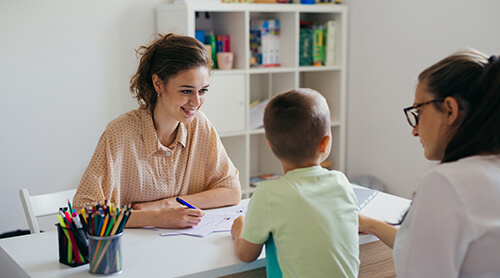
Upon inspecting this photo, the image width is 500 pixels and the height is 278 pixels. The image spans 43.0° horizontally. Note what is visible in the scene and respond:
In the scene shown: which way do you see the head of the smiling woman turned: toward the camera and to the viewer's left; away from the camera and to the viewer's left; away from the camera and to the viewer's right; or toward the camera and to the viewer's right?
toward the camera and to the viewer's right

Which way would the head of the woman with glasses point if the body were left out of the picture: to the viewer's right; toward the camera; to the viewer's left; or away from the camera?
to the viewer's left

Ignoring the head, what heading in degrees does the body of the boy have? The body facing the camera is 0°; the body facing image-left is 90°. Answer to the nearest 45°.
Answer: approximately 180°

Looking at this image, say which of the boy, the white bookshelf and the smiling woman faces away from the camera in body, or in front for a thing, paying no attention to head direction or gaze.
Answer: the boy

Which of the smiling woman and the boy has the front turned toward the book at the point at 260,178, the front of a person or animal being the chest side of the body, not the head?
the boy

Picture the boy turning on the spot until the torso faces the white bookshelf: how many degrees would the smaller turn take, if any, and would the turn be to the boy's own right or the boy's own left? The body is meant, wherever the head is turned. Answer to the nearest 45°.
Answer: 0° — they already face it

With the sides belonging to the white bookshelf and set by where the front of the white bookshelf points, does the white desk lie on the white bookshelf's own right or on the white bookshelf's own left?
on the white bookshelf's own right

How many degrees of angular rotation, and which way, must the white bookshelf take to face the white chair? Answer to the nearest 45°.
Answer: approximately 90° to its right

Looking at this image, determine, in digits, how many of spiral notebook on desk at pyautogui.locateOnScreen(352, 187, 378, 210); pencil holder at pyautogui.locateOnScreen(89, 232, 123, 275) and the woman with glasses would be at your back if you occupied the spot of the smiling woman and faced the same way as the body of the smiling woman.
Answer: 0

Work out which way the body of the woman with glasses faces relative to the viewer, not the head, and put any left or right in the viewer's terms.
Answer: facing away from the viewer and to the left of the viewer

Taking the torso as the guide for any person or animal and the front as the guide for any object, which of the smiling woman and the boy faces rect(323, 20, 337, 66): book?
the boy

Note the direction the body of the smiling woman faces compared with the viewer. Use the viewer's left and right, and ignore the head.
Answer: facing the viewer and to the right of the viewer

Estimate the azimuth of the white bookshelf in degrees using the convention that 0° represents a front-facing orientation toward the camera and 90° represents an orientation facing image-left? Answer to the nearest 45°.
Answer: approximately 315°

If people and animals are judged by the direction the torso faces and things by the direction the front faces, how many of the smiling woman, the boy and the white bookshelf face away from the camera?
1

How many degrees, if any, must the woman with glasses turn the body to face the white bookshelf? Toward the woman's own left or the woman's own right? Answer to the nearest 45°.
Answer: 0° — they already face it

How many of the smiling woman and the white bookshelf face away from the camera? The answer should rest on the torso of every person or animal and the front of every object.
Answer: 0

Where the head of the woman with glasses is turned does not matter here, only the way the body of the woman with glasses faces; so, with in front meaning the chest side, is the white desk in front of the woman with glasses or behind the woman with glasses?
in front

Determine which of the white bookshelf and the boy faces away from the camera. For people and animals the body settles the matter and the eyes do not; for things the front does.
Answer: the boy
